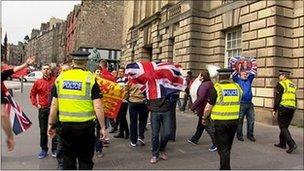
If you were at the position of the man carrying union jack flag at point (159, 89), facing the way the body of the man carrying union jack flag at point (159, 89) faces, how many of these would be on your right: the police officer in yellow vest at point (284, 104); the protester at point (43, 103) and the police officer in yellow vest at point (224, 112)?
1

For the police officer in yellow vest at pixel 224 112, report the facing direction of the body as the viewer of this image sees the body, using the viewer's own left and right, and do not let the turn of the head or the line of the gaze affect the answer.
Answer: facing away from the viewer and to the left of the viewer

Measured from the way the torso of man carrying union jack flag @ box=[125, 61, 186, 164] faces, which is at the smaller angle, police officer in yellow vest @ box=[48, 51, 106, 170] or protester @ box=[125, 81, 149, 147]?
the police officer in yellow vest

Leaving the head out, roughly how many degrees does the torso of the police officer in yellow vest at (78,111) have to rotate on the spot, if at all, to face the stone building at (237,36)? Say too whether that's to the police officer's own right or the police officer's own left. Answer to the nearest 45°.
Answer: approximately 45° to the police officer's own right

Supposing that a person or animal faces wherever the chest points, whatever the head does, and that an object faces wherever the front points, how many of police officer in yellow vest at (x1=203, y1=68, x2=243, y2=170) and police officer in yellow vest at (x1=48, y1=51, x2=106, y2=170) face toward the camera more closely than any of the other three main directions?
0

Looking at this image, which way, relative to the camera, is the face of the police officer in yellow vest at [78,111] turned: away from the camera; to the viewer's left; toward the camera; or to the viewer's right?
away from the camera

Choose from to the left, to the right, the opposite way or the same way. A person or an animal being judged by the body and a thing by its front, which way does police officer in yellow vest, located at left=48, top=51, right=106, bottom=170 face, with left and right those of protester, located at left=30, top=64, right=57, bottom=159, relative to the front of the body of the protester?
the opposite way

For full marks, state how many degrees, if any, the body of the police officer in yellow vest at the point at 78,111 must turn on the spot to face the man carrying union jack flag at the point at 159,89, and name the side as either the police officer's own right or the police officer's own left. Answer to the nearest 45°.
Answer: approximately 45° to the police officer's own right
